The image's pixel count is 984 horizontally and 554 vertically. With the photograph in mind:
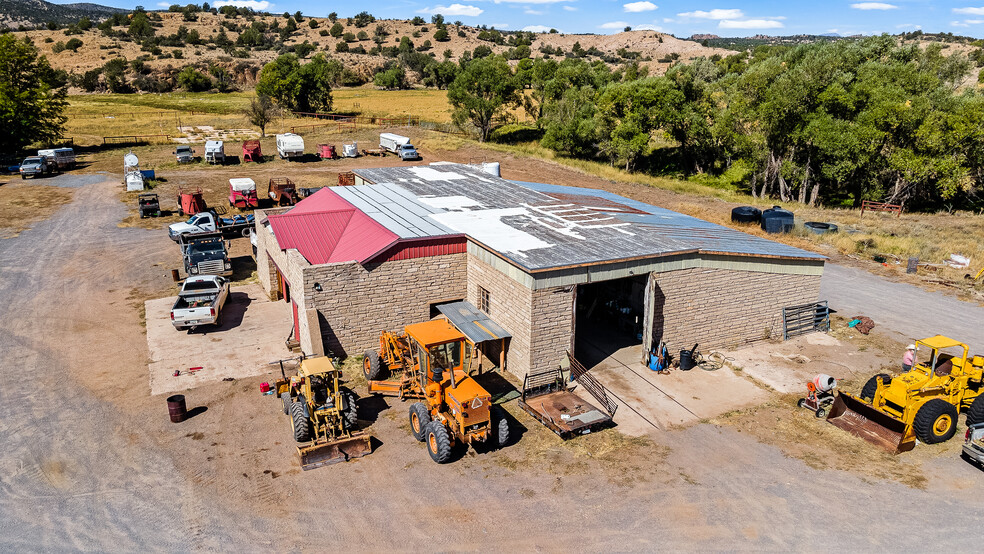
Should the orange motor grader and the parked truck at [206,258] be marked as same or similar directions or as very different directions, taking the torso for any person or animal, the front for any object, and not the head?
very different directions

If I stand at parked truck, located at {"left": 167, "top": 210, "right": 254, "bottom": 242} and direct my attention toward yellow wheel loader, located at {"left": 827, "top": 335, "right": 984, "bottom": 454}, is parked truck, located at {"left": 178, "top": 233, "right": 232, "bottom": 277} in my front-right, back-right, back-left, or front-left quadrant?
front-right

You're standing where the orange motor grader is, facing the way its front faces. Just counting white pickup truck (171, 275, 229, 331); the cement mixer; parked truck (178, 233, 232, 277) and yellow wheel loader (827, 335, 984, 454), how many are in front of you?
2

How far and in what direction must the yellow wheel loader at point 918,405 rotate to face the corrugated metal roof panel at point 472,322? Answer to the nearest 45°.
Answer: approximately 45° to its right

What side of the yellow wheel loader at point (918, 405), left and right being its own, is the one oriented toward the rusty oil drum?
front

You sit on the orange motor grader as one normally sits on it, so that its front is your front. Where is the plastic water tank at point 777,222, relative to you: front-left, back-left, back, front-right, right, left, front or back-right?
right

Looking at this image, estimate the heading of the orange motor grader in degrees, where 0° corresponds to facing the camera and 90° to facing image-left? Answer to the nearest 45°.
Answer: approximately 135°

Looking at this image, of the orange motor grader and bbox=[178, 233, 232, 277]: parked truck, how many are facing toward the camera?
1

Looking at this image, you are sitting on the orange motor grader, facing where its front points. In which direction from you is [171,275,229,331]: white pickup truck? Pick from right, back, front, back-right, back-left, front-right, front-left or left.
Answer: front

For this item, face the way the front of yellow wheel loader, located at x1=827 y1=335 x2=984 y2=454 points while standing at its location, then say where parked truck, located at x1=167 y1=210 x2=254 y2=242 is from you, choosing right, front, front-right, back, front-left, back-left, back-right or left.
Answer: front-right

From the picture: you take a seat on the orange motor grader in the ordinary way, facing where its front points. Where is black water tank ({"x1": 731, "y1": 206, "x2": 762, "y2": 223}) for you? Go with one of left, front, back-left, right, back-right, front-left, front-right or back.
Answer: right

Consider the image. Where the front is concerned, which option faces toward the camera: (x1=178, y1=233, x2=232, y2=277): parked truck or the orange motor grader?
the parked truck

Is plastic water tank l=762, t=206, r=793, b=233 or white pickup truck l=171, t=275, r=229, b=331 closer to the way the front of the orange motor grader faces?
the white pickup truck

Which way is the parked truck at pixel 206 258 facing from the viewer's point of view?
toward the camera

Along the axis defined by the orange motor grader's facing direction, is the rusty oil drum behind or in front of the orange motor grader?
in front

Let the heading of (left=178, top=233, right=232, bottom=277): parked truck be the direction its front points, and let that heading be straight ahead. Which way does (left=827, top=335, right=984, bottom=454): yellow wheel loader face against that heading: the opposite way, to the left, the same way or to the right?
to the right
